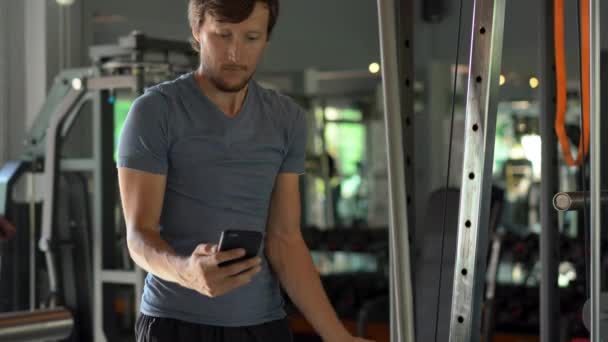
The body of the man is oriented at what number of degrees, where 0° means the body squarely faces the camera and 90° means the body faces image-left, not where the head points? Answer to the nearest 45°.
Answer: approximately 315°

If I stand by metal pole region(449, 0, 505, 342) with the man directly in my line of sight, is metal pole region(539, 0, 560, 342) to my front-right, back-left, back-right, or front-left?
back-right

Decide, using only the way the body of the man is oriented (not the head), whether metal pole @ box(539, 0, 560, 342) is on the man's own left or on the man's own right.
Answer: on the man's own left

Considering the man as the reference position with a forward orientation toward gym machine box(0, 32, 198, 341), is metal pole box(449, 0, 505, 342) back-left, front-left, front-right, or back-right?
back-right
